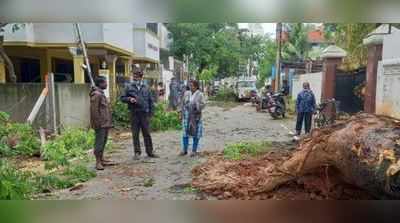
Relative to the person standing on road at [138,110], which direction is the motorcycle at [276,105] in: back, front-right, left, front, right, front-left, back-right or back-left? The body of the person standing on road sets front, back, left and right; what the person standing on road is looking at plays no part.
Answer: left

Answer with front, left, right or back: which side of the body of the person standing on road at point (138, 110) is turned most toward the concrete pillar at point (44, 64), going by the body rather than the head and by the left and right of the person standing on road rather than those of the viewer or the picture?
right

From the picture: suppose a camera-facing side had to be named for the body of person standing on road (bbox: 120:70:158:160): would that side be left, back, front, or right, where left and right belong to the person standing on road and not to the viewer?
front

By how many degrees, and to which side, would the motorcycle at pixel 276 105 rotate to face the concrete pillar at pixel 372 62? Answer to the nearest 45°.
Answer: approximately 135° to its left

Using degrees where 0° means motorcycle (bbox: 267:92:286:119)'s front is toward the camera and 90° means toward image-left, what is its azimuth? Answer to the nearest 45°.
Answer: approximately 45°

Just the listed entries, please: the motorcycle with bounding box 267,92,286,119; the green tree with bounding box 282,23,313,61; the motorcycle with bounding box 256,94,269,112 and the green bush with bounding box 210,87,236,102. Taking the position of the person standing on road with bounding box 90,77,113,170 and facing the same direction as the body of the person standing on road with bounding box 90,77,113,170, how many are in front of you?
4

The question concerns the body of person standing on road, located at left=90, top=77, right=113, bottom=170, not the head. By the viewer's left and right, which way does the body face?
facing to the right of the viewer

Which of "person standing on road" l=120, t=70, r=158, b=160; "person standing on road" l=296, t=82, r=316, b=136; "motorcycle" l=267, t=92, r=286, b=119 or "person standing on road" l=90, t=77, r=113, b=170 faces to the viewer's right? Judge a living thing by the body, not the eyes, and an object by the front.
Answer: "person standing on road" l=90, t=77, r=113, b=170
